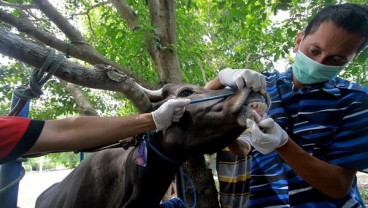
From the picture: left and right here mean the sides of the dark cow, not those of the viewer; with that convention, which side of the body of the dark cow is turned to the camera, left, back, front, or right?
right

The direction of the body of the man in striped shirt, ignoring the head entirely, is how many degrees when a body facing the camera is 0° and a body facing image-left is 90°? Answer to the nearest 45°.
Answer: approximately 45°

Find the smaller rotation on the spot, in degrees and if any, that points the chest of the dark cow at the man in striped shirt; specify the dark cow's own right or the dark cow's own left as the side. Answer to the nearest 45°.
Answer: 0° — it already faces them

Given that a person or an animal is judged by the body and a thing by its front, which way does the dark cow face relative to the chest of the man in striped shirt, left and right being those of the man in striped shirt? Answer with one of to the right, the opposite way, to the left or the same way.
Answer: the opposite way

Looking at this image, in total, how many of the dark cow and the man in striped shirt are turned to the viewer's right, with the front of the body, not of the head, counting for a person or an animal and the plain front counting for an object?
1

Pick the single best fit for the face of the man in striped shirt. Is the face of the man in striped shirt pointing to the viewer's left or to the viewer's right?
to the viewer's left

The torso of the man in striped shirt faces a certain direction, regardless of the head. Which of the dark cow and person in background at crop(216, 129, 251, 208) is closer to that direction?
the dark cow
